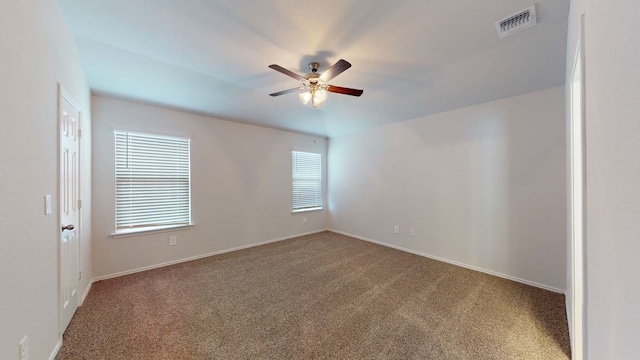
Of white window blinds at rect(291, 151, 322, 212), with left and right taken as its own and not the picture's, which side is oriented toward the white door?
right

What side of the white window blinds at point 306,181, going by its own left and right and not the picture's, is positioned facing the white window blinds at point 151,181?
right

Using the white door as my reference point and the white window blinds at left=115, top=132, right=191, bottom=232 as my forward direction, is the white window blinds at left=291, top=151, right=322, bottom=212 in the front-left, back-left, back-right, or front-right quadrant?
front-right

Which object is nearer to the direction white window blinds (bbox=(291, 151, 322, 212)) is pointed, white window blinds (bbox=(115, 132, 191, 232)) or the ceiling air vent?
the ceiling air vent

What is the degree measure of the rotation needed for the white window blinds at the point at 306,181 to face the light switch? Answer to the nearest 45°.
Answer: approximately 90° to its right

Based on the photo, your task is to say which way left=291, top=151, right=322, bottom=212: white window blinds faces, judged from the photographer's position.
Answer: facing the viewer and to the right of the viewer

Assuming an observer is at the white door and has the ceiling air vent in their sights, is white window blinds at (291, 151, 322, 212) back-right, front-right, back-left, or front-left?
front-left

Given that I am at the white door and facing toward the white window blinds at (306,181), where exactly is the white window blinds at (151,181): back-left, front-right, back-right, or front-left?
front-left

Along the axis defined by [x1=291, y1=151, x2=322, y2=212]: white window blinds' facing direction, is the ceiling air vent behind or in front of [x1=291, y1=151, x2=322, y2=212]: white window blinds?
in front
